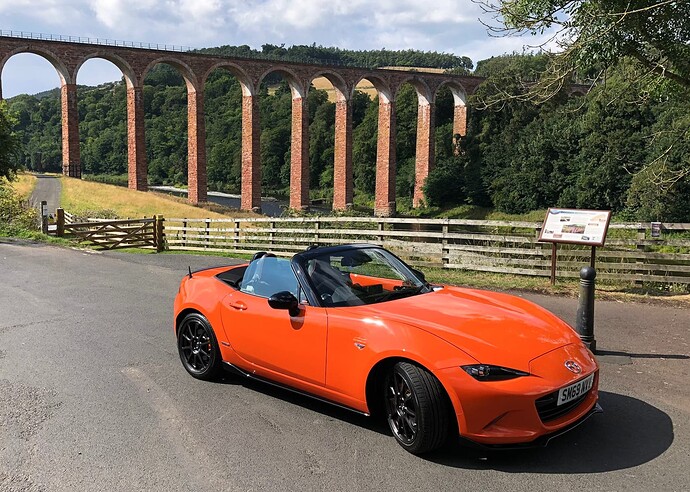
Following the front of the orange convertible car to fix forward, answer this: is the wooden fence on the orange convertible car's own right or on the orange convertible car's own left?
on the orange convertible car's own left

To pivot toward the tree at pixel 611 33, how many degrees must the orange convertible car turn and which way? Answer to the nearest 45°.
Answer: approximately 90° to its left

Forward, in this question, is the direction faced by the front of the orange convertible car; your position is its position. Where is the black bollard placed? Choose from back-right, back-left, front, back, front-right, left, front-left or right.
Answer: left

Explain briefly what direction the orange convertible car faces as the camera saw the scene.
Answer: facing the viewer and to the right of the viewer

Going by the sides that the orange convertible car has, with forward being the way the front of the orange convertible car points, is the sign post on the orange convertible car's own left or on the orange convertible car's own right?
on the orange convertible car's own left

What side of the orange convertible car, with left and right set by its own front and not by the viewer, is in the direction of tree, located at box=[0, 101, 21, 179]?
back
